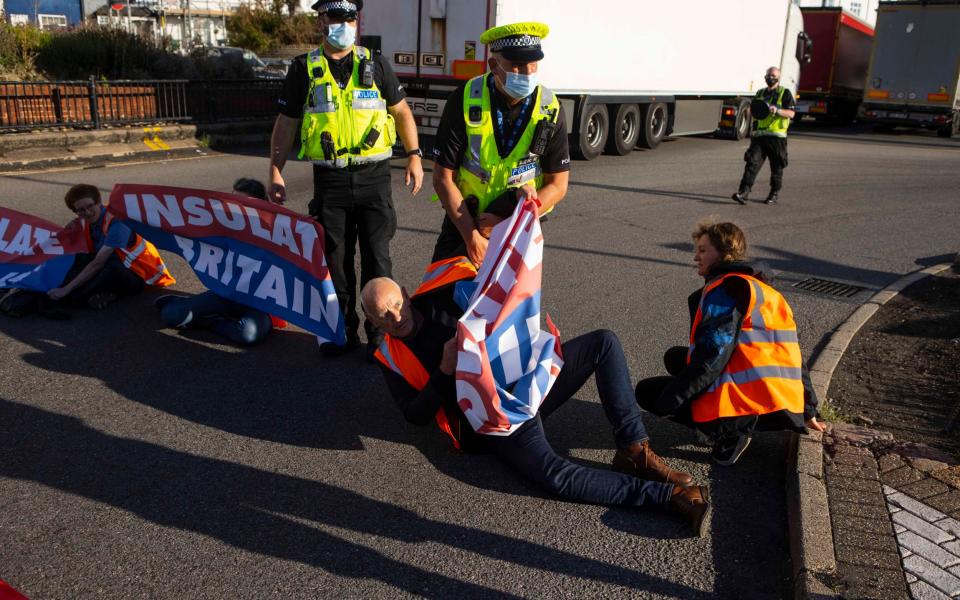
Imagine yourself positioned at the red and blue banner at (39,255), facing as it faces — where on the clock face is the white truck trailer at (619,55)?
The white truck trailer is roughly at 8 o'clock from the red and blue banner.

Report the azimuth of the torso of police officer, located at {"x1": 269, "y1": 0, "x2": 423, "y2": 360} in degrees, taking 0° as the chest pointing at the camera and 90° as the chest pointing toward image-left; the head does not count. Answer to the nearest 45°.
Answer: approximately 0°

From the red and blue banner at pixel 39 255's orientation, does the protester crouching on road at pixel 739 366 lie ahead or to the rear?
ahead

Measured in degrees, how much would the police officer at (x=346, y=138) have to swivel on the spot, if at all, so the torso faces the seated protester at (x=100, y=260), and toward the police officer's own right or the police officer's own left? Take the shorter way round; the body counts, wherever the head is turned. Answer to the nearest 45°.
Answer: approximately 135° to the police officer's own right

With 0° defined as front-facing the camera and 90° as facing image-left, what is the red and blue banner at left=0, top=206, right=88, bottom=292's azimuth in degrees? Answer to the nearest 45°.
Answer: approximately 0°

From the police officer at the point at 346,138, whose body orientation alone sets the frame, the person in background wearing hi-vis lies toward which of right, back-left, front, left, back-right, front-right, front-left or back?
back-left

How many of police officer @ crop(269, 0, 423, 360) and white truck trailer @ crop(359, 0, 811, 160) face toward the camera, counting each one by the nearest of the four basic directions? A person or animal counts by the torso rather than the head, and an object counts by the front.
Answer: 1

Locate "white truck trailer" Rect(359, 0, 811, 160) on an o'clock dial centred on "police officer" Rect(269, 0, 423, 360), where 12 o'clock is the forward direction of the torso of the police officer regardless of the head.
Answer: The white truck trailer is roughly at 7 o'clock from the police officer.
